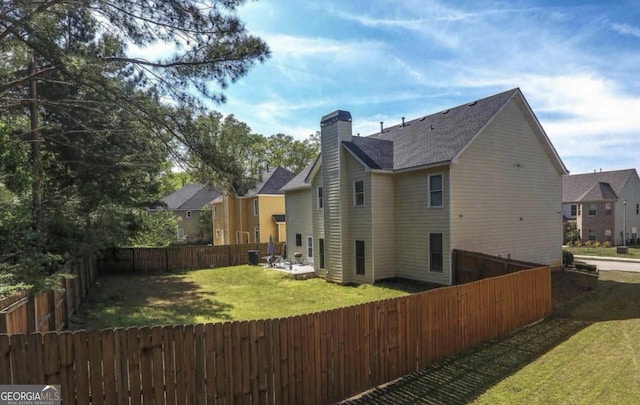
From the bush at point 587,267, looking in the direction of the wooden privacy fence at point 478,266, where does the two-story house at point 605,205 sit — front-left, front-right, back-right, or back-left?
back-right

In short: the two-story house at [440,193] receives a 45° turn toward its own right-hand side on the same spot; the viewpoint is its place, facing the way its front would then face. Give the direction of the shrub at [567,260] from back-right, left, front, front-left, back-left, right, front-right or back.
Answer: front-left

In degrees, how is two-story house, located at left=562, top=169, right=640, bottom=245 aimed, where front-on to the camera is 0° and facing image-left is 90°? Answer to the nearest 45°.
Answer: approximately 45°

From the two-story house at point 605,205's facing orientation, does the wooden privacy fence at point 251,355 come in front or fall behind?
in front

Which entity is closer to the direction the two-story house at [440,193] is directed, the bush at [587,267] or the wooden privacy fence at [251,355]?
the bush

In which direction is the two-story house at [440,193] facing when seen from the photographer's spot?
facing away from the viewer and to the right of the viewer

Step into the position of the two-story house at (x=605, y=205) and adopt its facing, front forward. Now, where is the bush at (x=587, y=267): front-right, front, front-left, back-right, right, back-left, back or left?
front-left

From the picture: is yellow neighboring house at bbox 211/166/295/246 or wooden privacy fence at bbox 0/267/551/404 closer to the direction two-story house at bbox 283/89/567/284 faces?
the yellow neighboring house

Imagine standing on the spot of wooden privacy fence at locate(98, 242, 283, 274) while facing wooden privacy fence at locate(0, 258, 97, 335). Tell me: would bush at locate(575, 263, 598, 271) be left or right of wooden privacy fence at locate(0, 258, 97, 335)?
left

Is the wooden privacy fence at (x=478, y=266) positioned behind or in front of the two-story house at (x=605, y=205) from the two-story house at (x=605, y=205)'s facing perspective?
in front
